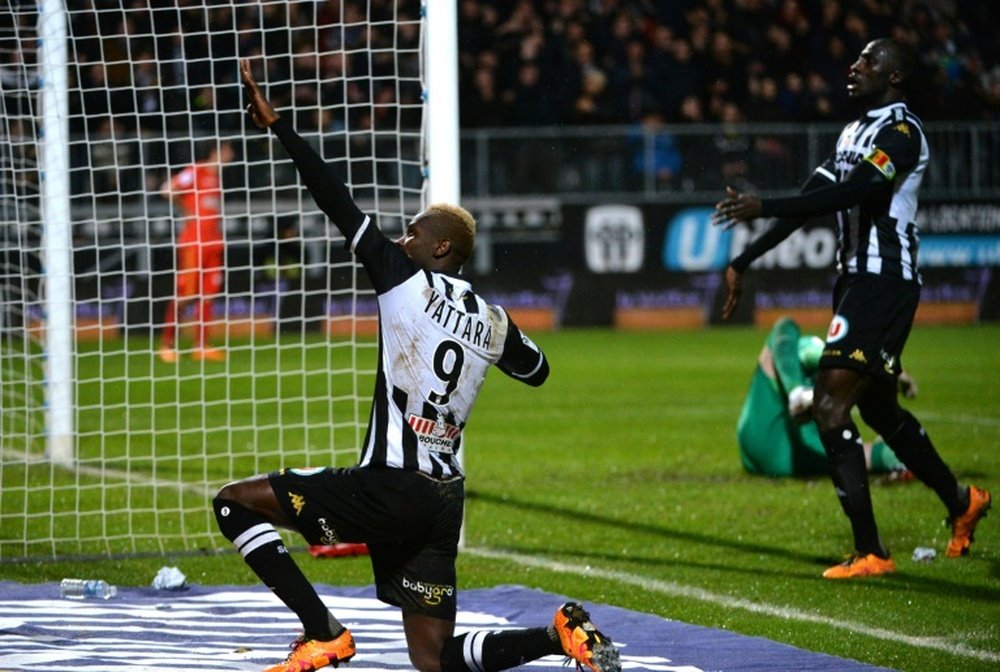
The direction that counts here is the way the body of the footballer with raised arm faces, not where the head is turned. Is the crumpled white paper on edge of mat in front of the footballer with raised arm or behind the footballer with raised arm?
in front

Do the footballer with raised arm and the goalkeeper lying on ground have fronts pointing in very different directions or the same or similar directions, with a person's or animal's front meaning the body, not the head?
very different directions

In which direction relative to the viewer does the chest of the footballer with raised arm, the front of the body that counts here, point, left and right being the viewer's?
facing away from the viewer and to the left of the viewer

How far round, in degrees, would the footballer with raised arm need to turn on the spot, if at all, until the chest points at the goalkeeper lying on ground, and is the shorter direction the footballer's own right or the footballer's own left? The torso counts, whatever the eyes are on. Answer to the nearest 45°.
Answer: approximately 90° to the footballer's own right
